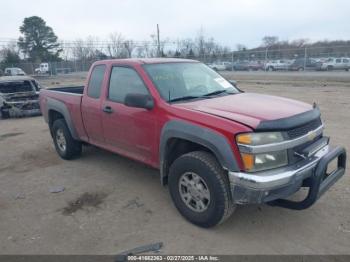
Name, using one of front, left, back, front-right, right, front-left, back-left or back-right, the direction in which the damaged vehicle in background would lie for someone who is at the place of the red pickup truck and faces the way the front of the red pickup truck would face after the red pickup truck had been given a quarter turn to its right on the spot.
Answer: right

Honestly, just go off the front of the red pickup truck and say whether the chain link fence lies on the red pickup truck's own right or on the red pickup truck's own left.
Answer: on the red pickup truck's own left

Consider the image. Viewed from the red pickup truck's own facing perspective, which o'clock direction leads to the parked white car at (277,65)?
The parked white car is roughly at 8 o'clock from the red pickup truck.

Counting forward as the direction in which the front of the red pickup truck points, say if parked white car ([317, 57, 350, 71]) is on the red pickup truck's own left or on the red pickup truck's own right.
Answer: on the red pickup truck's own left
